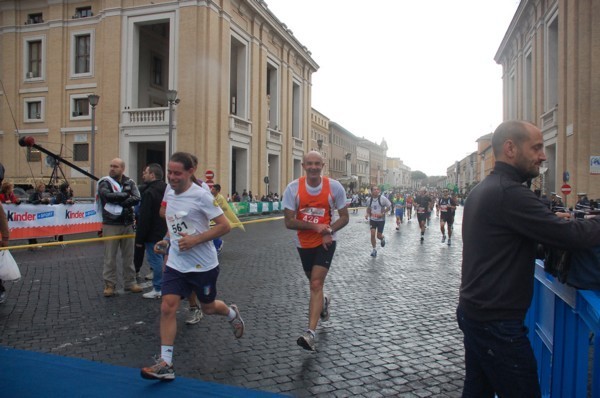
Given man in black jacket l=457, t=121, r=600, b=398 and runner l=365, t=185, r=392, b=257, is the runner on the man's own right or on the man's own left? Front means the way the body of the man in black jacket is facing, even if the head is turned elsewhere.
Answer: on the man's own left

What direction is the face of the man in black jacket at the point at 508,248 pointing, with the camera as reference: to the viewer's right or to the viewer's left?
to the viewer's right

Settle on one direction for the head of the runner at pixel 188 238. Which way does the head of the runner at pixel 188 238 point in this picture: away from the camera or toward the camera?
toward the camera

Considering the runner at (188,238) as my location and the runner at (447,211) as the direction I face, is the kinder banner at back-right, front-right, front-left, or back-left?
front-left

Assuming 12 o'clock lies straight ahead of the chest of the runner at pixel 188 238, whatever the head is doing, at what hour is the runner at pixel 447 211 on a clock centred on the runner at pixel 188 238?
the runner at pixel 447 211 is roughly at 6 o'clock from the runner at pixel 188 238.

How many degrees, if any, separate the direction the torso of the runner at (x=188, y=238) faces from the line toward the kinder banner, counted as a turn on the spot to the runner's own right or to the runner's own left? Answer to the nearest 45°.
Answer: approximately 135° to the runner's own right

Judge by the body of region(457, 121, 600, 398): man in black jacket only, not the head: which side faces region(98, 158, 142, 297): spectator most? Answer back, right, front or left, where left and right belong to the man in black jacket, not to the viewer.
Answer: back

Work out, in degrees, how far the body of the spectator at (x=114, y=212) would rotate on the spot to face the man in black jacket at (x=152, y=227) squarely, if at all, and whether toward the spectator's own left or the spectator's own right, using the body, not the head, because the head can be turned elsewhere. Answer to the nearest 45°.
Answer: approximately 45° to the spectator's own left

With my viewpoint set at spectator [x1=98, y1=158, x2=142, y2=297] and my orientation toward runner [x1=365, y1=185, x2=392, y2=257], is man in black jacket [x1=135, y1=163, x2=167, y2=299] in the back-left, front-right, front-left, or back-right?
front-right

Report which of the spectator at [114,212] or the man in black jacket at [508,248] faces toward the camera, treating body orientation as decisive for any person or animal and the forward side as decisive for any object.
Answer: the spectator

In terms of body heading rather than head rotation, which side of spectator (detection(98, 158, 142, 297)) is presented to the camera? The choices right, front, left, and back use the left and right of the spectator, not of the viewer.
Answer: front

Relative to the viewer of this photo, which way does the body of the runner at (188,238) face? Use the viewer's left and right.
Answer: facing the viewer and to the left of the viewer

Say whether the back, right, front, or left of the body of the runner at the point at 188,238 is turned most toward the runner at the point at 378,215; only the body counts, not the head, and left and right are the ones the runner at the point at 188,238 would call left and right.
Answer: back

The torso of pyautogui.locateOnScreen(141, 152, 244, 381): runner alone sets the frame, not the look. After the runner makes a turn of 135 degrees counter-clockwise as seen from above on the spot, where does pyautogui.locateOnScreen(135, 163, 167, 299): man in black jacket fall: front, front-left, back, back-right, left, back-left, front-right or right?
left

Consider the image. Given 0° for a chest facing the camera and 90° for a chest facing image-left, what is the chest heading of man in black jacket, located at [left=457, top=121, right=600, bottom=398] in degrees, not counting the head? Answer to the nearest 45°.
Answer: approximately 270°

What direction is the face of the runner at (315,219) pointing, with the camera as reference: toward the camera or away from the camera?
toward the camera
